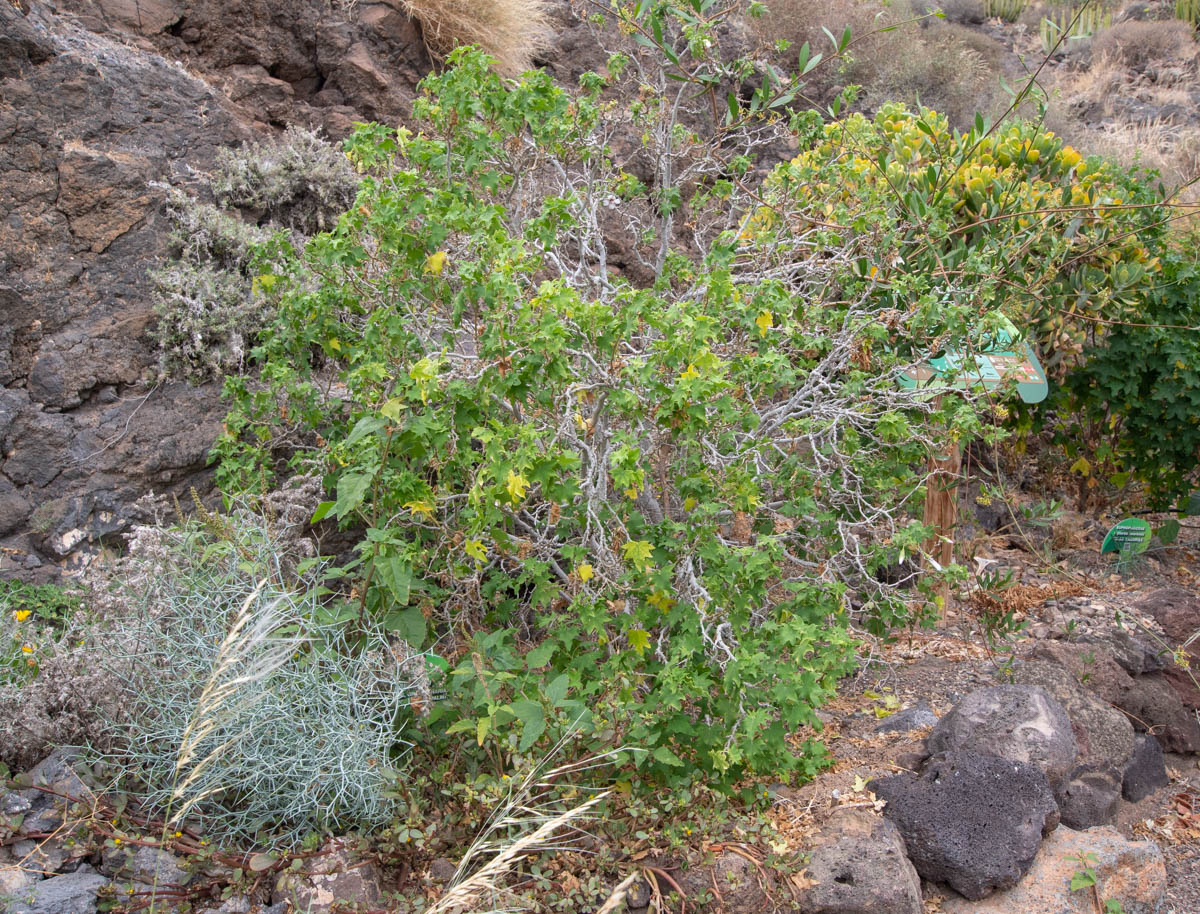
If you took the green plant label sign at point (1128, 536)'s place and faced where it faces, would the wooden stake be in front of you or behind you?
in front

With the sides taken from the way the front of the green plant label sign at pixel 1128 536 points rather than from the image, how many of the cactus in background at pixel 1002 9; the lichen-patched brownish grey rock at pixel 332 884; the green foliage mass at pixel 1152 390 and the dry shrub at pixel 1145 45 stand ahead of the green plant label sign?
1

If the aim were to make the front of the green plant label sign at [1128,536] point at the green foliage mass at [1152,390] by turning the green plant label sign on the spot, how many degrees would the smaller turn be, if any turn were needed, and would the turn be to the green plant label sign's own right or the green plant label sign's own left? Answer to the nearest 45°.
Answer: approximately 135° to the green plant label sign's own right

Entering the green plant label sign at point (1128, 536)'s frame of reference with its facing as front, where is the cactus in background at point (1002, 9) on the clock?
The cactus in background is roughly at 5 o'clock from the green plant label sign.

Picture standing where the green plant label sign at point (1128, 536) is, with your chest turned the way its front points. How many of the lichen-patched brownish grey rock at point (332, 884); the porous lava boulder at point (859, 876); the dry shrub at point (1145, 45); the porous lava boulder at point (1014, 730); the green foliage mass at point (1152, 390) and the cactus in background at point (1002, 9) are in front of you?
3

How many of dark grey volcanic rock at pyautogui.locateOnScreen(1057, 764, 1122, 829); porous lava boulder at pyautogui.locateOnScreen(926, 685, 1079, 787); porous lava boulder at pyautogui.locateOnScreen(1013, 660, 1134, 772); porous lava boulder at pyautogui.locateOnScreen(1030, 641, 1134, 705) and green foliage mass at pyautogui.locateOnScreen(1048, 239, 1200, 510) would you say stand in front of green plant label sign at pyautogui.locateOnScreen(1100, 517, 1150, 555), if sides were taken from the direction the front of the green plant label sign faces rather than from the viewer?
4

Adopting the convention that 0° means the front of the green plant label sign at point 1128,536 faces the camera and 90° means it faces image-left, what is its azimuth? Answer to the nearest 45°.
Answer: approximately 0°

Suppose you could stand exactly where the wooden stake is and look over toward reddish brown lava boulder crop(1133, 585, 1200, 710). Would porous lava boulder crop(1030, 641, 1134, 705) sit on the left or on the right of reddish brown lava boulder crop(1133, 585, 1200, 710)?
right

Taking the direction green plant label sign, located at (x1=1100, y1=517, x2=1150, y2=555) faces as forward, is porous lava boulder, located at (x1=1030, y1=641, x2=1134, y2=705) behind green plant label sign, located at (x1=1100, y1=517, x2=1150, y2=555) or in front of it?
in front

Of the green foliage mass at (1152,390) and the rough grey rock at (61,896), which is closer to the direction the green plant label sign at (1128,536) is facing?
the rough grey rock

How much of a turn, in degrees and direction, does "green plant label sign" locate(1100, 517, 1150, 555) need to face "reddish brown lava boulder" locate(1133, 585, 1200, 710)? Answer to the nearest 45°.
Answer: approximately 45° to its left

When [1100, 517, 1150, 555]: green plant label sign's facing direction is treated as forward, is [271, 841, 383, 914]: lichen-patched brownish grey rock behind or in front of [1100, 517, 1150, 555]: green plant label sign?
in front

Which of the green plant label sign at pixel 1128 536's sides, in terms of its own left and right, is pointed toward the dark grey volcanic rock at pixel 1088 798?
front

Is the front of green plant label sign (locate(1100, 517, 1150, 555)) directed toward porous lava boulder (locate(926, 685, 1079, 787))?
yes

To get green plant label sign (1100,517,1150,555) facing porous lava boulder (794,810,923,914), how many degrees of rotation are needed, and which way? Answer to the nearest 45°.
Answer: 0° — it already faces it
